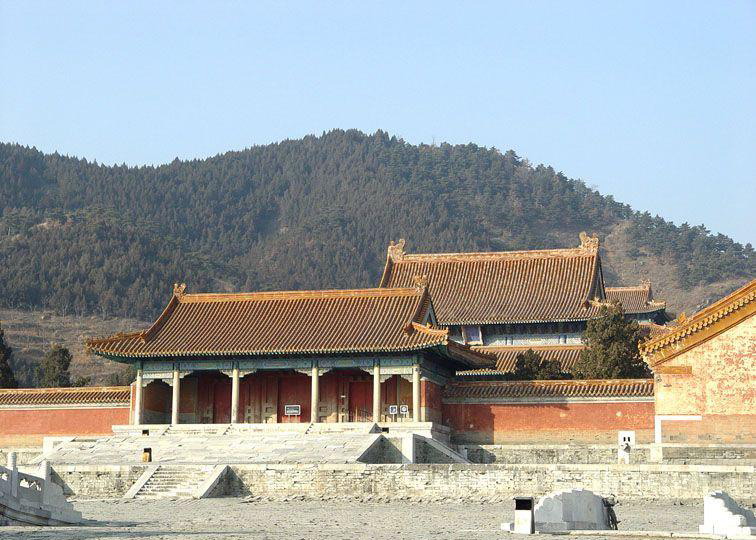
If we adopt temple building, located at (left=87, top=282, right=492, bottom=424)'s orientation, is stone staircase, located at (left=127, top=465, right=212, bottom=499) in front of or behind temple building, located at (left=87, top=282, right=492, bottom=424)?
in front

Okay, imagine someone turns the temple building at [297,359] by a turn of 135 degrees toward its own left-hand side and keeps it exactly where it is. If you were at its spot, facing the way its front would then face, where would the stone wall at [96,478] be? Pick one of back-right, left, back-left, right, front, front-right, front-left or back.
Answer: back

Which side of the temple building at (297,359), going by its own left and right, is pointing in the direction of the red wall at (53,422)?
right

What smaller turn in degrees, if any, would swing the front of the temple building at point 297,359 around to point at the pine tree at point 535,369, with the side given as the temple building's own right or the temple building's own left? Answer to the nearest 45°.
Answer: approximately 90° to the temple building's own left

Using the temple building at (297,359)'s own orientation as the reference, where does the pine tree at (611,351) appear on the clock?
The pine tree is roughly at 9 o'clock from the temple building.

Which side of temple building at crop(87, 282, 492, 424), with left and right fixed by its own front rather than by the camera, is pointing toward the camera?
front

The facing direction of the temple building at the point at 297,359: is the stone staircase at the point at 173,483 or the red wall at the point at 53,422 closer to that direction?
the stone staircase

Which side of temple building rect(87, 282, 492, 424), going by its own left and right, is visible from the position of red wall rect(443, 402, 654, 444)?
left

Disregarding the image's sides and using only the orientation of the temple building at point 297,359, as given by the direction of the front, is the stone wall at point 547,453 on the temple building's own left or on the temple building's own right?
on the temple building's own left

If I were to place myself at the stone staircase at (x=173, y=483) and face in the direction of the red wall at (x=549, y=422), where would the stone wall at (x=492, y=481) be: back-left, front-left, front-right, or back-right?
front-right

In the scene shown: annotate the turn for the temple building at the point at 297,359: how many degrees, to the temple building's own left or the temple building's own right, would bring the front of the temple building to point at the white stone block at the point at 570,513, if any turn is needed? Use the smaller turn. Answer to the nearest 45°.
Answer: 0° — it already faces it
